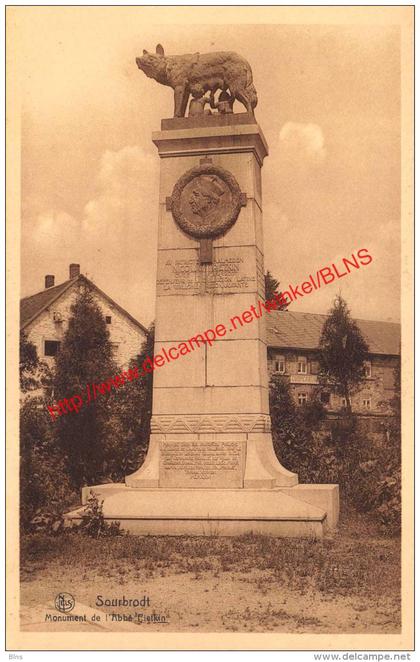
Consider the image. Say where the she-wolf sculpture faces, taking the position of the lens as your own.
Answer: facing to the left of the viewer

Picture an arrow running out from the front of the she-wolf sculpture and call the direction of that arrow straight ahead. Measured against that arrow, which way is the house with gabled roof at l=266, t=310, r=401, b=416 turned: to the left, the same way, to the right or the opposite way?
to the left

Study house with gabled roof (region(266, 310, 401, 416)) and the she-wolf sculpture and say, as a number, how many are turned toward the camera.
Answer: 1

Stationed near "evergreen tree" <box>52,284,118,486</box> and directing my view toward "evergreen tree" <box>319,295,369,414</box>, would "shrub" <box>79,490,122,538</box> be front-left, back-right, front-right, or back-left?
back-right

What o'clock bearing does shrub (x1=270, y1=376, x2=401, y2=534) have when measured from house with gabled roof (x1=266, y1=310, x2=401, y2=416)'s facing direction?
The shrub is roughly at 12 o'clock from the house with gabled roof.

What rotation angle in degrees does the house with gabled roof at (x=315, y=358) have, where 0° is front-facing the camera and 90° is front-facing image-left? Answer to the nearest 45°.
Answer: approximately 0°

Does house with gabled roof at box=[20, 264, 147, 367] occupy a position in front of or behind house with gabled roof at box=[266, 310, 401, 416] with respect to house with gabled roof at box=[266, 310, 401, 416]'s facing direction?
in front

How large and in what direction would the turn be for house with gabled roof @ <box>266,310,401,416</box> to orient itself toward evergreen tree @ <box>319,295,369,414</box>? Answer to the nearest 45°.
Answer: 0° — it already faces it

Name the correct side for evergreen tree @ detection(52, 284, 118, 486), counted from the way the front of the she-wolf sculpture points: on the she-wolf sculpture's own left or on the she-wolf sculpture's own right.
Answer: on the she-wolf sculpture's own right
